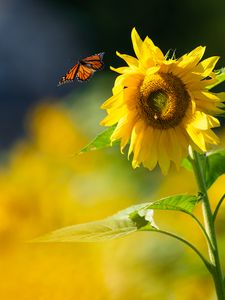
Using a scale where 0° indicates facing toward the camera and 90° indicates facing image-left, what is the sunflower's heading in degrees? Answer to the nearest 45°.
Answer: approximately 0°
